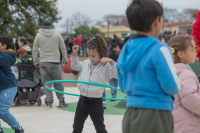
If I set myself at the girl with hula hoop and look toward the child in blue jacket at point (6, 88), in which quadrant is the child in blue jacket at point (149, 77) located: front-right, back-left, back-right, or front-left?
back-left

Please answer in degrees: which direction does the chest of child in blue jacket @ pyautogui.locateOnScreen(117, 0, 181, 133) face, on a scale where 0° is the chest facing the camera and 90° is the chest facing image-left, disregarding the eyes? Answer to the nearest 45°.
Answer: approximately 225°

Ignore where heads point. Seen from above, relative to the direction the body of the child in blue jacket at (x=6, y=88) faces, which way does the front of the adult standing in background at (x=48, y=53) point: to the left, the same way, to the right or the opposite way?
to the right

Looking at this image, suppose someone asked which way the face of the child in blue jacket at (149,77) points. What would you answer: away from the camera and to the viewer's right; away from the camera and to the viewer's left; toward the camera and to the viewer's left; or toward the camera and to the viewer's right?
away from the camera and to the viewer's right

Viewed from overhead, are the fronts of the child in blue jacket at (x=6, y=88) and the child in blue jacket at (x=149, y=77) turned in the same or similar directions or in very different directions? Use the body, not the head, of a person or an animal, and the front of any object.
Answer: very different directions
